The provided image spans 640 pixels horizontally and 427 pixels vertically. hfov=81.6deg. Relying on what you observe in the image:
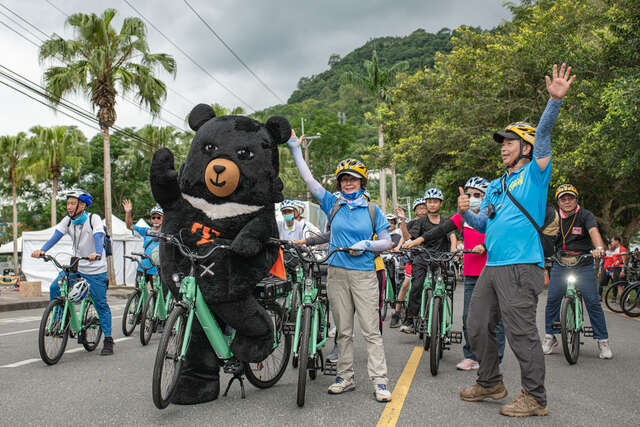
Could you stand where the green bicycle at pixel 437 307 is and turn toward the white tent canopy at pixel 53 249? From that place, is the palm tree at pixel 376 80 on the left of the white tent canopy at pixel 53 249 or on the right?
right

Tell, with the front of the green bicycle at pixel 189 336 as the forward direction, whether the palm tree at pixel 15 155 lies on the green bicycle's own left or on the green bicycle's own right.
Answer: on the green bicycle's own right

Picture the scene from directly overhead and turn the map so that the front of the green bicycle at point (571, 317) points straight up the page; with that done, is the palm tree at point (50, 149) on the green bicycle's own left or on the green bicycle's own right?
on the green bicycle's own right

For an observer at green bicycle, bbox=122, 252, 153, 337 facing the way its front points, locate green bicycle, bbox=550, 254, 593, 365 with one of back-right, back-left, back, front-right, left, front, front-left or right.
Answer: left

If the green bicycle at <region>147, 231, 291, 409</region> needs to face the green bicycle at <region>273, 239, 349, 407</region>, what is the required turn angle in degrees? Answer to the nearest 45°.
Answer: approximately 135° to its left

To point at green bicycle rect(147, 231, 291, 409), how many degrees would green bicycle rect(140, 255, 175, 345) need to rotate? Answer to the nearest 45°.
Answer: approximately 45° to its left

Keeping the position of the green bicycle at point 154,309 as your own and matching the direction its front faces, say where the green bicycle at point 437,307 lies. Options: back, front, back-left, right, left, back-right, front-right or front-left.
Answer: left
